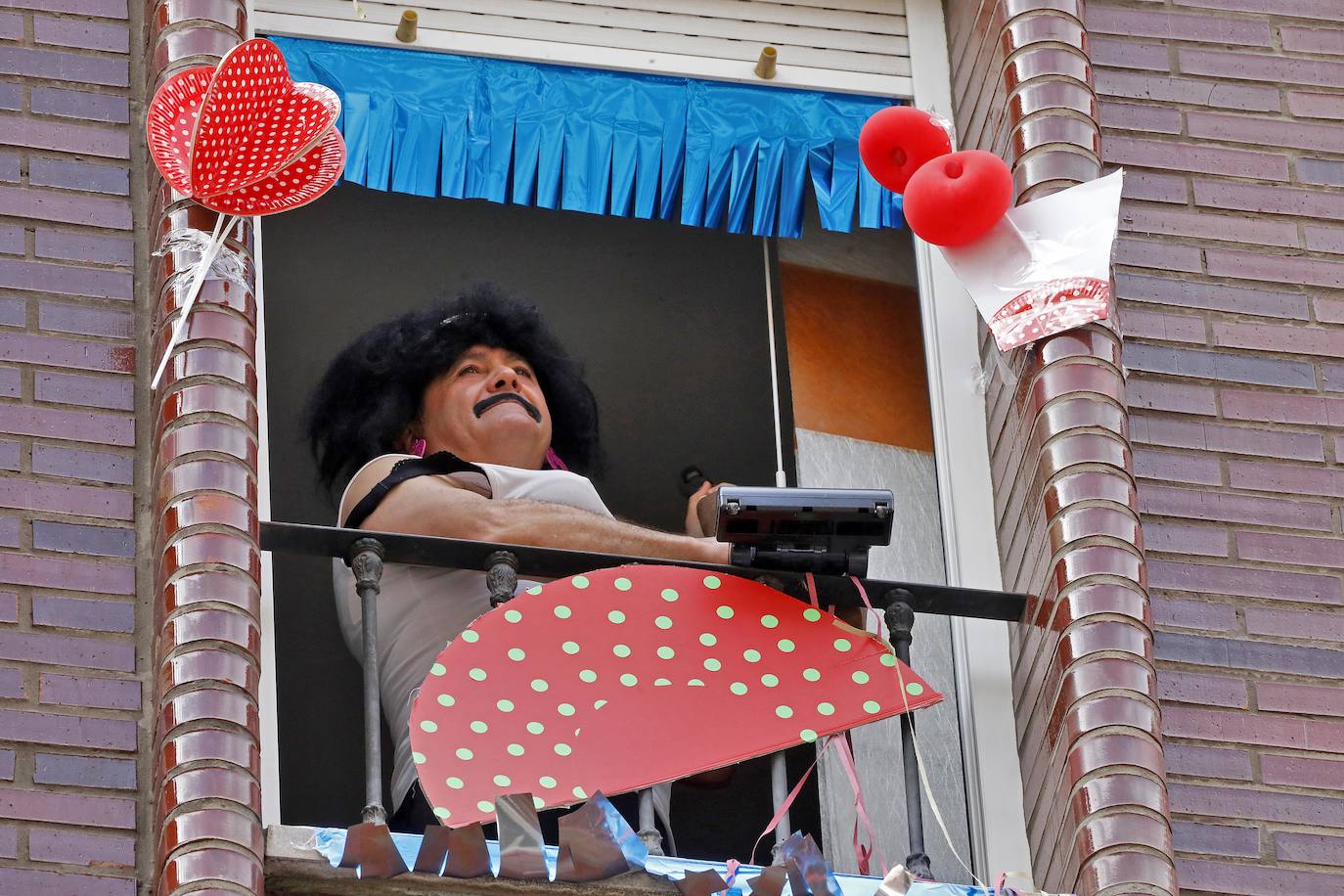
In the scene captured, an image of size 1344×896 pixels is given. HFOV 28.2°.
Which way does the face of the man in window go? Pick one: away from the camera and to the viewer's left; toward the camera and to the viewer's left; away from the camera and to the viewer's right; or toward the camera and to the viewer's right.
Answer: toward the camera and to the viewer's right

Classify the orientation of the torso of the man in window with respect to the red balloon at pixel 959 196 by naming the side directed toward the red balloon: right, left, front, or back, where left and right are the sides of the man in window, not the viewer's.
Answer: front

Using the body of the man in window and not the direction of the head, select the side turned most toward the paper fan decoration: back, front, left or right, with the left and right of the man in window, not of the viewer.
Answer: front

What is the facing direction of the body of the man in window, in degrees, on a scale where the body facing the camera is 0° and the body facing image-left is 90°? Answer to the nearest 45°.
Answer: approximately 315°

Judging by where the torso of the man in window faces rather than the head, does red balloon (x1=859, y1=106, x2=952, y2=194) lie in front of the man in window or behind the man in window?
in front
